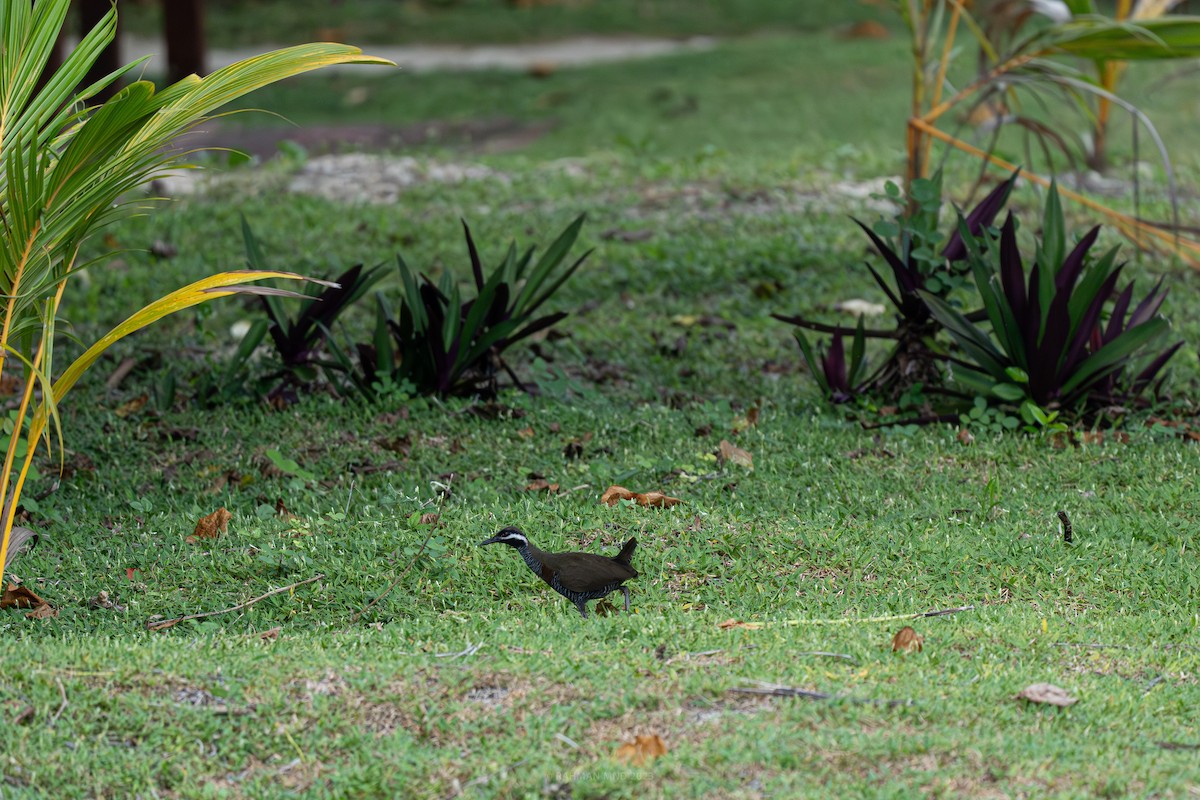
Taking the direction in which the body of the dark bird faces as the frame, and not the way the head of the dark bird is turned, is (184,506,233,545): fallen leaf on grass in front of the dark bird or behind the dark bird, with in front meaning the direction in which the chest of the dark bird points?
in front

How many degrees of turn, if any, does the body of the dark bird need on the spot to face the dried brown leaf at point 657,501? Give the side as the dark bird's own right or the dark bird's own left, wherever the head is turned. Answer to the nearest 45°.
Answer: approximately 90° to the dark bird's own right

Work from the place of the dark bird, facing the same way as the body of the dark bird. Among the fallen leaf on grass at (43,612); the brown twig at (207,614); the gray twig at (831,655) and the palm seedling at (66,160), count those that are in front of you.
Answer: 3

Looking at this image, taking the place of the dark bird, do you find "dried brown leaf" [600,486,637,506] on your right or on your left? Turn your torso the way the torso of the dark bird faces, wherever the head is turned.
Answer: on your right

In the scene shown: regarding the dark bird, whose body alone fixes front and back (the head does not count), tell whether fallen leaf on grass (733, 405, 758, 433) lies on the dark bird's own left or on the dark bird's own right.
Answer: on the dark bird's own right

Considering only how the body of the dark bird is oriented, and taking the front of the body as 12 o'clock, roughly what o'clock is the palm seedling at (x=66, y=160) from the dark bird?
The palm seedling is roughly at 12 o'clock from the dark bird.

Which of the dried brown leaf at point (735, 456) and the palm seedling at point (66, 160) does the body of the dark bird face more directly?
the palm seedling

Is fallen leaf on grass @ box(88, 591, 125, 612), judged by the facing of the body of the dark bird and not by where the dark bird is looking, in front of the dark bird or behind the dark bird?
in front

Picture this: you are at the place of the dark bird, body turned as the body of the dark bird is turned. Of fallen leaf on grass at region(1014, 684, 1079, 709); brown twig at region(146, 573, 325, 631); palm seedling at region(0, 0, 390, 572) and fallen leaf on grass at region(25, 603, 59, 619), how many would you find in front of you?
3

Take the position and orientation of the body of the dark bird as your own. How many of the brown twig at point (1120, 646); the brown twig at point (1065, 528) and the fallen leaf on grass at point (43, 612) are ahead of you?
1

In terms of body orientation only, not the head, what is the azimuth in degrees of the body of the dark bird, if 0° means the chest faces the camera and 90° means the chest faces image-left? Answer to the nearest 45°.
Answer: approximately 90°

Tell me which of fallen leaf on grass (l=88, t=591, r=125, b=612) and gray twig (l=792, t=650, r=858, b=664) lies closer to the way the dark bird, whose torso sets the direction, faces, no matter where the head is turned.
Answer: the fallen leaf on grass

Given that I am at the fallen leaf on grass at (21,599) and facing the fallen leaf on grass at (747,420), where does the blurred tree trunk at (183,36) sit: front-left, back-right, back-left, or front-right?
front-left
